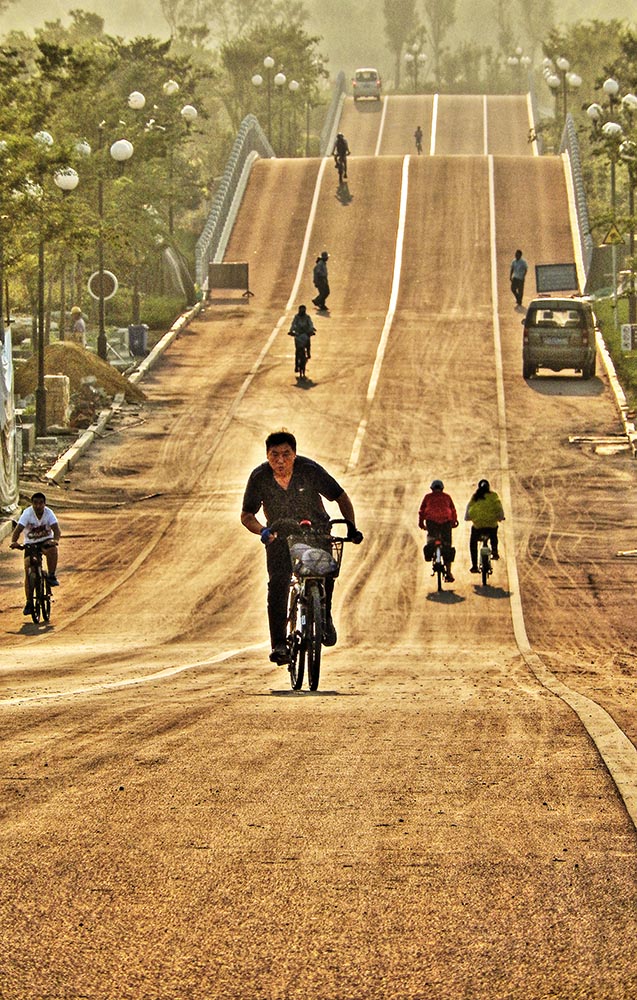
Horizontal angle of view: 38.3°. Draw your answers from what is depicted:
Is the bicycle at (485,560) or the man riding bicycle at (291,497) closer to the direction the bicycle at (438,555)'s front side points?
the bicycle

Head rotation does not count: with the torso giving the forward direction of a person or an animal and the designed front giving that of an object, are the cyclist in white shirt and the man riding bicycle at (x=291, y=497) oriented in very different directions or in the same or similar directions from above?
same or similar directions

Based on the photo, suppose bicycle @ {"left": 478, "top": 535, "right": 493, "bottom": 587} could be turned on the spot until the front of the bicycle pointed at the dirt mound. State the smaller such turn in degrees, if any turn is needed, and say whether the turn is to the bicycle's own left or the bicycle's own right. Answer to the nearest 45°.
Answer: approximately 45° to the bicycle's own left

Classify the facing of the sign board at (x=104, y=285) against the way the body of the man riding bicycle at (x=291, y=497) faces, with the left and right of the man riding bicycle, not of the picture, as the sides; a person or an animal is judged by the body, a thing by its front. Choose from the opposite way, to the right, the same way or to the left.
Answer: the same way

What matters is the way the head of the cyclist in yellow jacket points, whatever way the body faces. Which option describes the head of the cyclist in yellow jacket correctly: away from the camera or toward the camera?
away from the camera

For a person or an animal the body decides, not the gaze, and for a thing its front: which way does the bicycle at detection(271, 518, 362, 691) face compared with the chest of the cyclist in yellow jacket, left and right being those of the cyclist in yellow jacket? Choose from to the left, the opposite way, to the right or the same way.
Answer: the opposite way

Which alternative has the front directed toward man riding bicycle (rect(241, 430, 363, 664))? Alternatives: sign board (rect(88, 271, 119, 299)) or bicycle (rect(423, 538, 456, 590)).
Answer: the sign board

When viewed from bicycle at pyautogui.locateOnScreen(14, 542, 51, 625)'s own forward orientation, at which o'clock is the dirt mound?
The dirt mound is roughly at 6 o'clock from the bicycle.

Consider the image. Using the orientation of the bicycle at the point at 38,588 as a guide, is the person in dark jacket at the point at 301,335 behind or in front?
behind

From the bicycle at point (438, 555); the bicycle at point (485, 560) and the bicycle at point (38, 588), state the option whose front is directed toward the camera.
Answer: the bicycle at point (38, 588)

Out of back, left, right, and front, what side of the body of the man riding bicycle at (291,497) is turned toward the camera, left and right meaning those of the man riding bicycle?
front

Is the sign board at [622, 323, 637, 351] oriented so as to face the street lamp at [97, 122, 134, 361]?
no

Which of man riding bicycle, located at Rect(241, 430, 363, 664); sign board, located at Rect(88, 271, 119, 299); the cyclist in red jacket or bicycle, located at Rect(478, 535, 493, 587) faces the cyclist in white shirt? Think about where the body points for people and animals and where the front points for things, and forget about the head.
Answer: the sign board

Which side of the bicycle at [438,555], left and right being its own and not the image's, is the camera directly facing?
back

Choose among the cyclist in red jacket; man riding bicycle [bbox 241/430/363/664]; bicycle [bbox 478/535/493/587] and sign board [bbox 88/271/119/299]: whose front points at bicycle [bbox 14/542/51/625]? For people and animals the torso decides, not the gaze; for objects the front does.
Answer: the sign board

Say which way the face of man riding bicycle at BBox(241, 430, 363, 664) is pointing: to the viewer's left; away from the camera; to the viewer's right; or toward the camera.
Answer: toward the camera

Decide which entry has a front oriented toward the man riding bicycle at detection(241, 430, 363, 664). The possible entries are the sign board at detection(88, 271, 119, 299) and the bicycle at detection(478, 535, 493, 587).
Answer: the sign board
